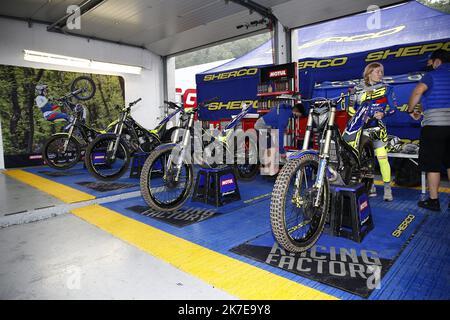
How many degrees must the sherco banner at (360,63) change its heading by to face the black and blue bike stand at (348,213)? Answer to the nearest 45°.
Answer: approximately 45° to its left

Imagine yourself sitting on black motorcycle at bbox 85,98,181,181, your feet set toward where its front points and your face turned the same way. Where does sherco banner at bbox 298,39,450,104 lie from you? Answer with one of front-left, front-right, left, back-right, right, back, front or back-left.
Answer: back-left

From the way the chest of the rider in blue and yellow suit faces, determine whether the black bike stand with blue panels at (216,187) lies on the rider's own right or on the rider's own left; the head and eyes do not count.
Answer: on the rider's own right

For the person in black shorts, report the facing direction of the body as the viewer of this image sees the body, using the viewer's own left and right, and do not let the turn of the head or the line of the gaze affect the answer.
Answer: facing away from the viewer and to the left of the viewer

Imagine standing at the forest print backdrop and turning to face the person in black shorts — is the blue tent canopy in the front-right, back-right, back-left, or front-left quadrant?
front-left

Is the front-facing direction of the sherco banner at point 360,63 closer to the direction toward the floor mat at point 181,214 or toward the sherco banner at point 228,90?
the floor mat

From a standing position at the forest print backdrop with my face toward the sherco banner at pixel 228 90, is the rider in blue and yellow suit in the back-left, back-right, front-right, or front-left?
front-right

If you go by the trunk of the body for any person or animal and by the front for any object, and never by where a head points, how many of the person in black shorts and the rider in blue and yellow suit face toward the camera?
1

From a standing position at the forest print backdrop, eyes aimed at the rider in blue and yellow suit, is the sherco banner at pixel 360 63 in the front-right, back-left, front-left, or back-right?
front-left

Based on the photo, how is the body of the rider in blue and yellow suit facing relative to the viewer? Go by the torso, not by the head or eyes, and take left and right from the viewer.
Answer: facing the viewer

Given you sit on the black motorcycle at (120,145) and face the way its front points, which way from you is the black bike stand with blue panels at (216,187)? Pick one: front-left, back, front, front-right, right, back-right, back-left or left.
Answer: left

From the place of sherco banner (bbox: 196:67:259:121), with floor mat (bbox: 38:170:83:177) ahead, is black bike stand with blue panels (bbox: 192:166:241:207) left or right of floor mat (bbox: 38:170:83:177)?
left

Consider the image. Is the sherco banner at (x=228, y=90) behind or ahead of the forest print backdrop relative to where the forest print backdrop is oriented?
ahead

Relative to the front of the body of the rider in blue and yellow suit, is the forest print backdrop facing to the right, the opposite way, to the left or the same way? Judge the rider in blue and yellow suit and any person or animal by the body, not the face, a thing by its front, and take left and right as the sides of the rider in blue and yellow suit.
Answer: to the left

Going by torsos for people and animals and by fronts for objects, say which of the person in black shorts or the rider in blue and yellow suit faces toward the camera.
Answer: the rider in blue and yellow suit

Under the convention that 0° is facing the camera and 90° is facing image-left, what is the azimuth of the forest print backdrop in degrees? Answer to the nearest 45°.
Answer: approximately 315°

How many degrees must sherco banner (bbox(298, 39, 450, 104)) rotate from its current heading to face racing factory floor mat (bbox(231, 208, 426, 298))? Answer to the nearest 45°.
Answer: approximately 45° to its left

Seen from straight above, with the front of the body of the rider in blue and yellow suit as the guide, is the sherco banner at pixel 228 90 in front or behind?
behind

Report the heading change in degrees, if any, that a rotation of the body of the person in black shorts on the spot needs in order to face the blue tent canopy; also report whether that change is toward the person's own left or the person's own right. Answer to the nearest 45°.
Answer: approximately 45° to the person's own right

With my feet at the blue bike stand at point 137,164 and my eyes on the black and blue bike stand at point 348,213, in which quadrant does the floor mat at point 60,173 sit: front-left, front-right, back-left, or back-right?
back-right
